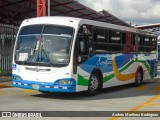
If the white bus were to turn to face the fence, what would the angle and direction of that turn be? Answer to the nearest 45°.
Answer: approximately 90° to its right

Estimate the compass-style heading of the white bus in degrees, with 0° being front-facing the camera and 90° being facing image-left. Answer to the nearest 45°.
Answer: approximately 45°
